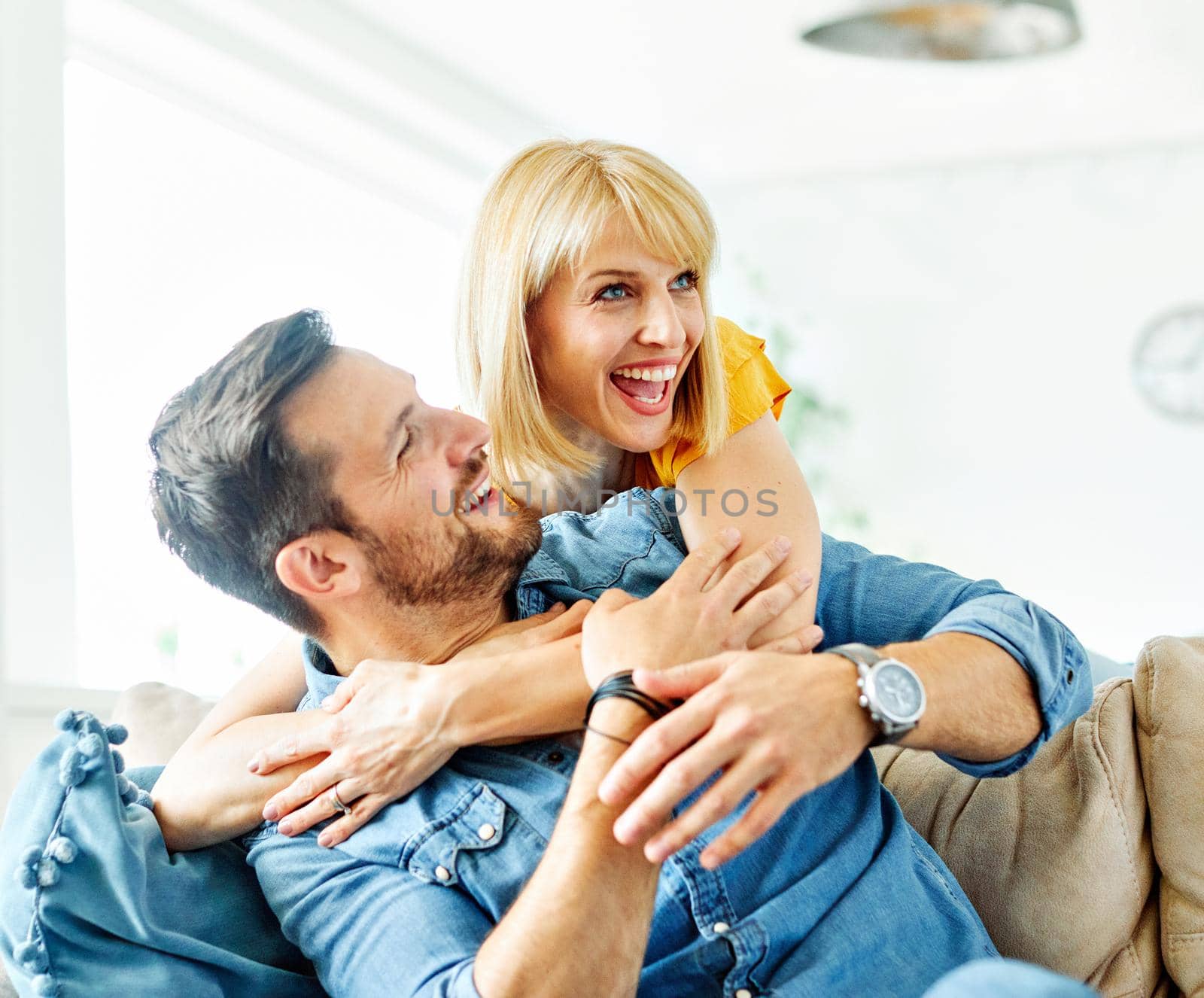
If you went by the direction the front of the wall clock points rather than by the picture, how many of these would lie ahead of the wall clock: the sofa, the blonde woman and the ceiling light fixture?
3

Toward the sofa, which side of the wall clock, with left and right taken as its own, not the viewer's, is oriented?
front

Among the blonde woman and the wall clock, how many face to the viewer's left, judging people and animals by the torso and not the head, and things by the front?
0

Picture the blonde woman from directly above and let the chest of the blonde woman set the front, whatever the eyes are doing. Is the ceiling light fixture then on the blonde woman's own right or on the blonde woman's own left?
on the blonde woman's own left

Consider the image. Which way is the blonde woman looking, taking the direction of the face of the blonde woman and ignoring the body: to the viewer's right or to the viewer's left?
to the viewer's right

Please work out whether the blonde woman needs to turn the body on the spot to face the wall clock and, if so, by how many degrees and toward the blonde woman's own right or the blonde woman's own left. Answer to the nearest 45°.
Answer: approximately 90° to the blonde woman's own left

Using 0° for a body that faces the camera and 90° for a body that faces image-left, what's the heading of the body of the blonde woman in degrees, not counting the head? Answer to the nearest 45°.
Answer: approximately 315°

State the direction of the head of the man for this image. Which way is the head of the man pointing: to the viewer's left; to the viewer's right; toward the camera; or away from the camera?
to the viewer's right
